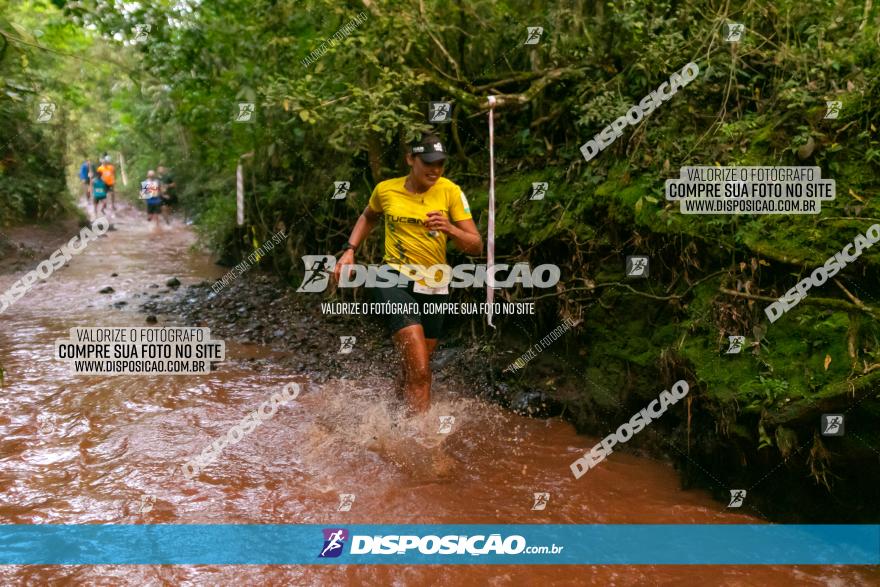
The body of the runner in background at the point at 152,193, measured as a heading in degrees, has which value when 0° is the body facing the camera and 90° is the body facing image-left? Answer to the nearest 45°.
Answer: approximately 0°

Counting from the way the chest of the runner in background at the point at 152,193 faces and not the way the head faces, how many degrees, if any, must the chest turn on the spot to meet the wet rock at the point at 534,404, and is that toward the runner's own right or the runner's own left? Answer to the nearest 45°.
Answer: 0° — they already face it

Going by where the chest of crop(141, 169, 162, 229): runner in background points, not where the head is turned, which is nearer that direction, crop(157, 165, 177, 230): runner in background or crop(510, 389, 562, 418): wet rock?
the wet rock
